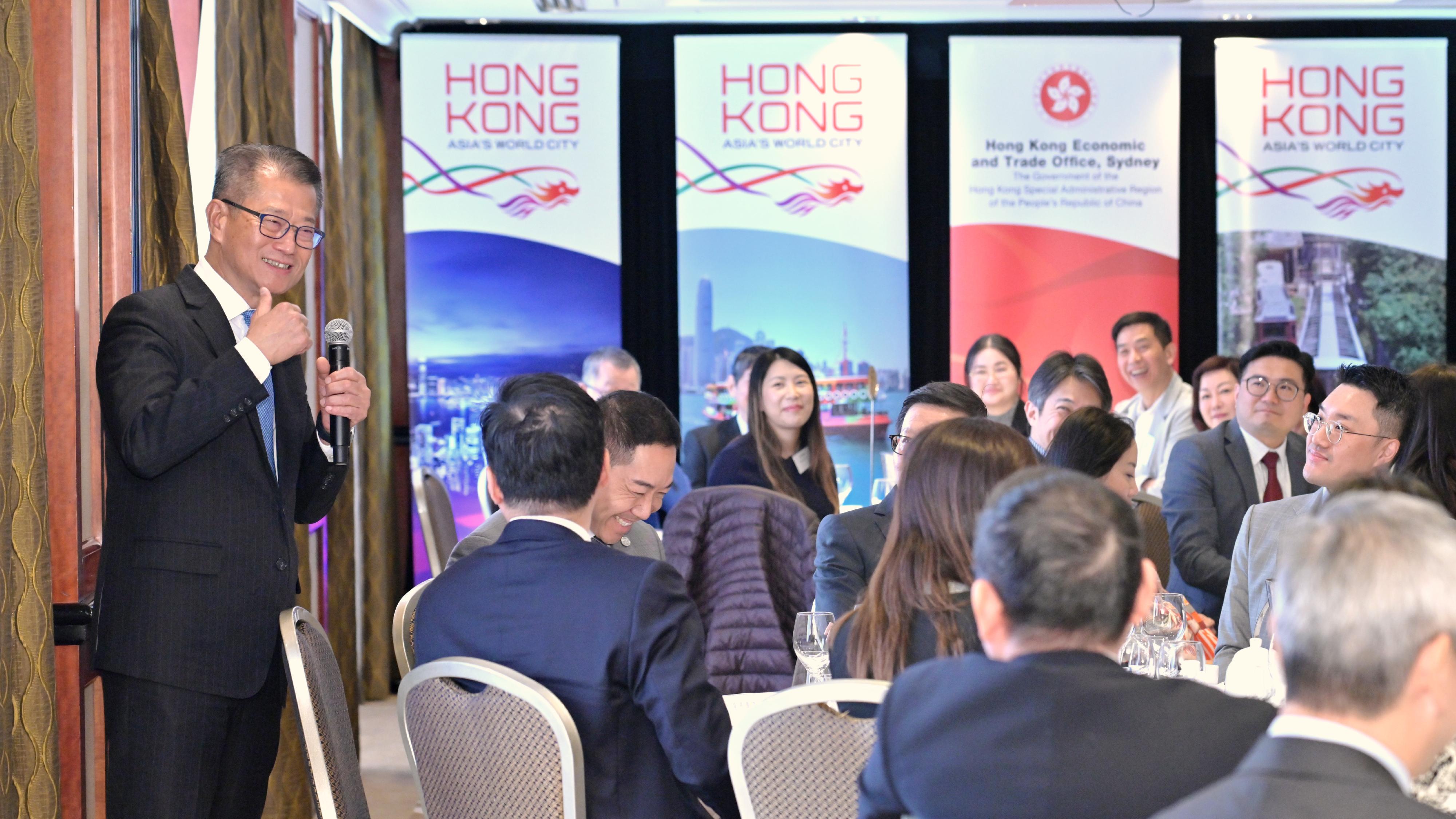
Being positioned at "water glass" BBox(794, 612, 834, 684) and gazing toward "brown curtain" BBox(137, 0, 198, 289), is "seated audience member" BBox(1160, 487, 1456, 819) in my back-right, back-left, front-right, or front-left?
back-left

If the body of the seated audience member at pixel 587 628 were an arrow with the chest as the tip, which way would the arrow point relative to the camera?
away from the camera

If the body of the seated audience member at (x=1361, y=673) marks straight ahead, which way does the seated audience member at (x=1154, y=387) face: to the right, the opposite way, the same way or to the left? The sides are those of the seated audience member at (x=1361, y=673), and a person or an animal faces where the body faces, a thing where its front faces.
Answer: the opposite way

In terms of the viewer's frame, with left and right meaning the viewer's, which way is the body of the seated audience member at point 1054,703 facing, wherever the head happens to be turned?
facing away from the viewer

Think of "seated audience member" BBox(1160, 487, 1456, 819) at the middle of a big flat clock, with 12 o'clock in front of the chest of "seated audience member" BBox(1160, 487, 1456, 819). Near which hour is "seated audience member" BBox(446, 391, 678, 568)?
"seated audience member" BBox(446, 391, 678, 568) is roughly at 9 o'clock from "seated audience member" BBox(1160, 487, 1456, 819).

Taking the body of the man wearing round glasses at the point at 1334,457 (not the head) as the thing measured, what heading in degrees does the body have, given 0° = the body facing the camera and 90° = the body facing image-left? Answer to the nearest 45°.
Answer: approximately 45°
